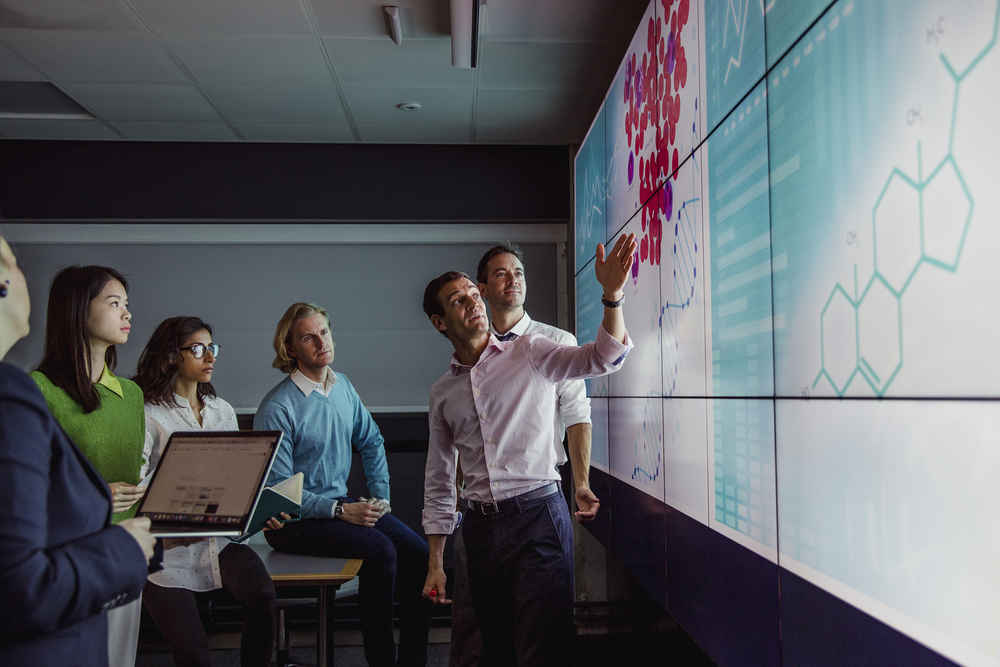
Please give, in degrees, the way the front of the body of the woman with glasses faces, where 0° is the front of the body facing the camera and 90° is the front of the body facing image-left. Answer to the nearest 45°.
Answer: approximately 315°

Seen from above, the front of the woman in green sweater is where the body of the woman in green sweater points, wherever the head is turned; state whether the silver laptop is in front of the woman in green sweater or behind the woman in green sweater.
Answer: in front

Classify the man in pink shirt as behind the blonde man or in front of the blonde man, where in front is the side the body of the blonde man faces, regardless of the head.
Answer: in front

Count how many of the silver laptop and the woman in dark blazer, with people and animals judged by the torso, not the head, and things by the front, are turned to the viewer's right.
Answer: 1

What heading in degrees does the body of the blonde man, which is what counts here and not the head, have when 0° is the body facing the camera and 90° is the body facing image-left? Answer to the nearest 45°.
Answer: approximately 315°

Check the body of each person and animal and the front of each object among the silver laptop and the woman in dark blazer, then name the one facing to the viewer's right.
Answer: the woman in dark blazer

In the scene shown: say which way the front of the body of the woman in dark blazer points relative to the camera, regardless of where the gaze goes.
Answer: to the viewer's right

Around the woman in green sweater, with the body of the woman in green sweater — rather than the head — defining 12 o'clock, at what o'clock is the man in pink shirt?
The man in pink shirt is roughly at 11 o'clock from the woman in green sweater.

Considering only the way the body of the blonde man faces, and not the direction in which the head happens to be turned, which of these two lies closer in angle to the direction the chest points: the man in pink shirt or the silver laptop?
the man in pink shirt
